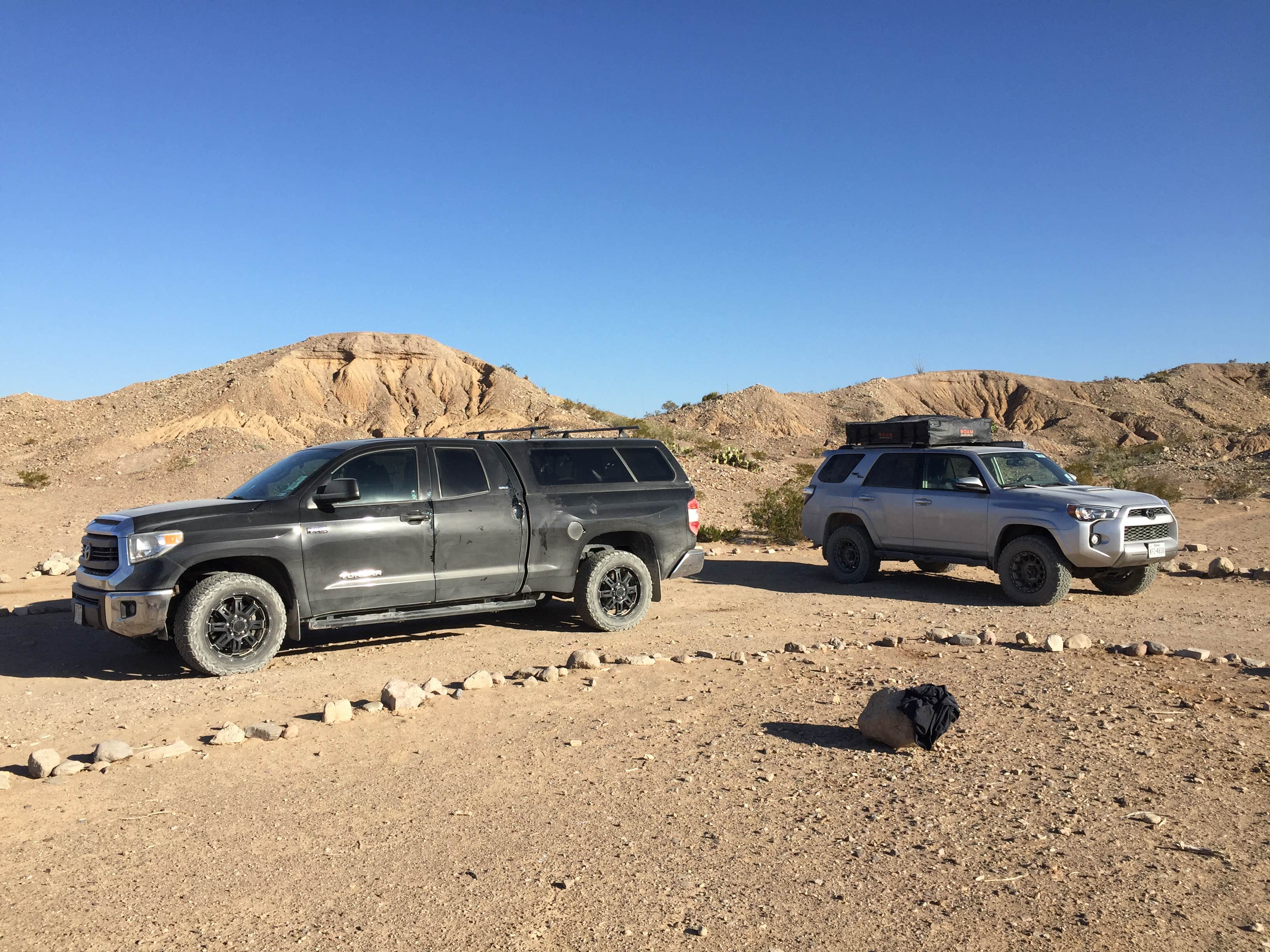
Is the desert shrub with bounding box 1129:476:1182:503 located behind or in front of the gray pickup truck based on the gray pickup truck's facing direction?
behind

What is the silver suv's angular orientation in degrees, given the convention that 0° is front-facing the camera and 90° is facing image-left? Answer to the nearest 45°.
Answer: approximately 315°

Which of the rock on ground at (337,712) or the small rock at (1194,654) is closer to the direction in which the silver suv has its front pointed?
the small rock

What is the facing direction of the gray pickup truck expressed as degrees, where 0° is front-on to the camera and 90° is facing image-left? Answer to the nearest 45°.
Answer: approximately 45°

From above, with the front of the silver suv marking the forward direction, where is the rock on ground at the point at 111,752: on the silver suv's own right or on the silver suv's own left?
on the silver suv's own right

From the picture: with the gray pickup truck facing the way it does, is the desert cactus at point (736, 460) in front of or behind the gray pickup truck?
behind

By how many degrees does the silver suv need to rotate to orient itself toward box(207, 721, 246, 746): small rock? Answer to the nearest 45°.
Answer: approximately 90° to its right

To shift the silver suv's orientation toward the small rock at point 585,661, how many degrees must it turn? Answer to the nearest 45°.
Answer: approximately 90° to its right

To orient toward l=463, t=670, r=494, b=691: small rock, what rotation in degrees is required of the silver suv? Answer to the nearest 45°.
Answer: approximately 90° to its right

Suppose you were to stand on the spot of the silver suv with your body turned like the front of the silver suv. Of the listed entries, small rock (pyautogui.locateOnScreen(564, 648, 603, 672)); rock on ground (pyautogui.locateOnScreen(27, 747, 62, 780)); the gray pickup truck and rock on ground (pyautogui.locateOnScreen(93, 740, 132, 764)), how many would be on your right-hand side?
4

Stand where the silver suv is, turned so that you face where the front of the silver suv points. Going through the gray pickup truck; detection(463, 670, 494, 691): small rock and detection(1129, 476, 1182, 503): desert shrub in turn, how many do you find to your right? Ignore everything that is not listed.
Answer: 2

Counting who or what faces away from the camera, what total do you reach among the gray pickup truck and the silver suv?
0
